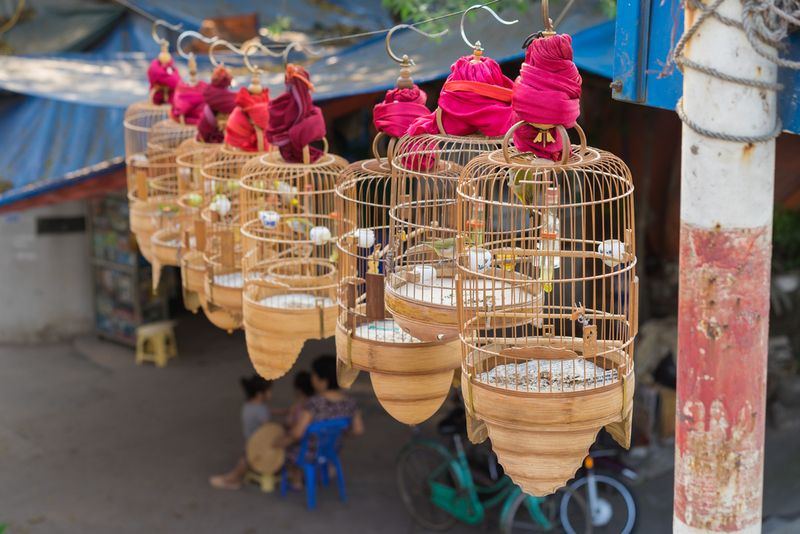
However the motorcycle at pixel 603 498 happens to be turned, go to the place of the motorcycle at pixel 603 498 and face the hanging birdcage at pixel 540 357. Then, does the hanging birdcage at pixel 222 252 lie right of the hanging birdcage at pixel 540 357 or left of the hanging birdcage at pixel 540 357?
right

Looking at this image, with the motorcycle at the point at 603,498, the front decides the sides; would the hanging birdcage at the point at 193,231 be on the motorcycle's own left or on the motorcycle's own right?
on the motorcycle's own right
